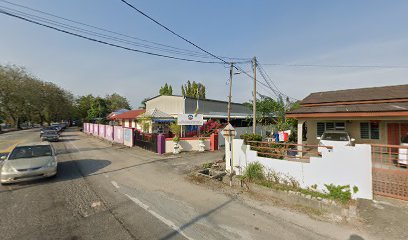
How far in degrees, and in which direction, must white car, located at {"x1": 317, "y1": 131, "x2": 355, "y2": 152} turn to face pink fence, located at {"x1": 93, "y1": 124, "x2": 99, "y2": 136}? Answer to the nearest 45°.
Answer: approximately 90° to its right

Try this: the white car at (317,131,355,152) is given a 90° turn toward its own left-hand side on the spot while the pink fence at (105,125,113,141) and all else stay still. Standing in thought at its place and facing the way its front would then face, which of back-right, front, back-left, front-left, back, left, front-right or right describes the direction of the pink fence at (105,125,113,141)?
back

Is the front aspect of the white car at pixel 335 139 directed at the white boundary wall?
yes

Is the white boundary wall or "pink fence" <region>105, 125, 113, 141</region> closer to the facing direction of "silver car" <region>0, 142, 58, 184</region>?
the white boundary wall

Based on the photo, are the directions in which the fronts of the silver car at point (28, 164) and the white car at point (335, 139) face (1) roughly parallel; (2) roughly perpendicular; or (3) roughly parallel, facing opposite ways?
roughly perpendicular

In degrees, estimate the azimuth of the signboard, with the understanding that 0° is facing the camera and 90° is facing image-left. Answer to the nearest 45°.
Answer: approximately 0°

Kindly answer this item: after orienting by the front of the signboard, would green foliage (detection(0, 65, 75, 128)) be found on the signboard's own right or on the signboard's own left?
on the signboard's own right

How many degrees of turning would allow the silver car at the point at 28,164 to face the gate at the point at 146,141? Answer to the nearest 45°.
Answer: approximately 135° to its left

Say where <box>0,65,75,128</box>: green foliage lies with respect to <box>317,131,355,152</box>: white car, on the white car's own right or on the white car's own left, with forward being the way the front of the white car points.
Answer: on the white car's own right
